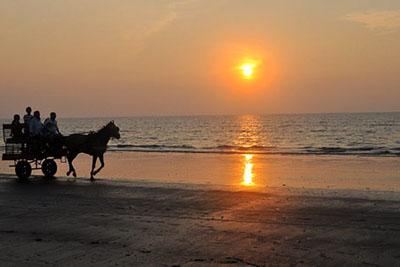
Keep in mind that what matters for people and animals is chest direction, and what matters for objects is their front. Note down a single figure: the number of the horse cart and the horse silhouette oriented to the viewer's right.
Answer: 2

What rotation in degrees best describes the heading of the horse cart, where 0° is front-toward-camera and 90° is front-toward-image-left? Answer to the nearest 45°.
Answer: approximately 270°

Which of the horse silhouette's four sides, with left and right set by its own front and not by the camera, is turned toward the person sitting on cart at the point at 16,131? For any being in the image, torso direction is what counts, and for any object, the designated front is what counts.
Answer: back

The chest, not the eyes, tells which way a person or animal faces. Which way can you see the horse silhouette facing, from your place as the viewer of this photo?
facing to the right of the viewer

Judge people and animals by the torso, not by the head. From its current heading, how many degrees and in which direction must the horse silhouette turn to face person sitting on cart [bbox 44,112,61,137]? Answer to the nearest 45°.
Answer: approximately 180°

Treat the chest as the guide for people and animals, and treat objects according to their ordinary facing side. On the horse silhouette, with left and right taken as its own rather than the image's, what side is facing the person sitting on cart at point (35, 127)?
back

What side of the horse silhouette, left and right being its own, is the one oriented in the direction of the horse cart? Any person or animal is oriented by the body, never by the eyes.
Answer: back
